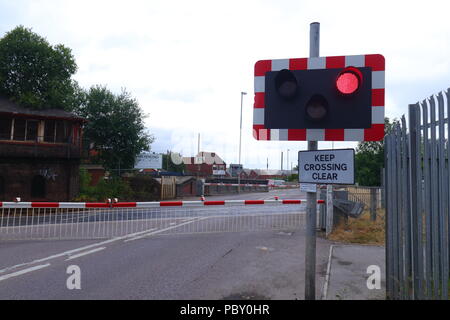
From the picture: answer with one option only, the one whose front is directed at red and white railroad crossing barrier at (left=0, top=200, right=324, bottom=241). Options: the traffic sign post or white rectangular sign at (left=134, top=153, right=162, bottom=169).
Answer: the white rectangular sign

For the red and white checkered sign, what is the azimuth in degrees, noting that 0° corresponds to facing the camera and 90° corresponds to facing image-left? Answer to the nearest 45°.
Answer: approximately 0°

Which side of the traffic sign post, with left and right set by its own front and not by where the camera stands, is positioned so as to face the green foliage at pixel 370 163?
back

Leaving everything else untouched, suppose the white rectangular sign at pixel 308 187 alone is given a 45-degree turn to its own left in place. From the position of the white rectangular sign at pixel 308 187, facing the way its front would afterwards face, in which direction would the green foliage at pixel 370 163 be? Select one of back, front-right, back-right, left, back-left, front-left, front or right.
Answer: back-left

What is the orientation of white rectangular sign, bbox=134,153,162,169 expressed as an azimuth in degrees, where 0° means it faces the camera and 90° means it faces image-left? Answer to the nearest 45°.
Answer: approximately 0°

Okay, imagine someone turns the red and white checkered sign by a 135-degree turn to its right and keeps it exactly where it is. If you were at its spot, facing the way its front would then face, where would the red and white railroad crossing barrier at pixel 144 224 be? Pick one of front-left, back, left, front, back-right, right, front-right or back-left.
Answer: front

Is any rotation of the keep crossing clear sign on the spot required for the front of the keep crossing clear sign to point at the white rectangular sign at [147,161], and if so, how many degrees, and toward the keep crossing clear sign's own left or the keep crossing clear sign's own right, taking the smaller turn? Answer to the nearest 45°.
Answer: approximately 135° to the keep crossing clear sign's own right

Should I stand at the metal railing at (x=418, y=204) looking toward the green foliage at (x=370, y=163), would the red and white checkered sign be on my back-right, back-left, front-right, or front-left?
back-left

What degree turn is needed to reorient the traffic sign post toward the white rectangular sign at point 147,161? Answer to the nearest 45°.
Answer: approximately 135° to its right

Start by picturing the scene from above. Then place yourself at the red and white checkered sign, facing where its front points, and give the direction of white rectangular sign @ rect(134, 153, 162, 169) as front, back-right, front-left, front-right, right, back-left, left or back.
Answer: back-right

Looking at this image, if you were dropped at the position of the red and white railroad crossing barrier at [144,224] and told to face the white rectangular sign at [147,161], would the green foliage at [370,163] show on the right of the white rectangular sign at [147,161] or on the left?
right

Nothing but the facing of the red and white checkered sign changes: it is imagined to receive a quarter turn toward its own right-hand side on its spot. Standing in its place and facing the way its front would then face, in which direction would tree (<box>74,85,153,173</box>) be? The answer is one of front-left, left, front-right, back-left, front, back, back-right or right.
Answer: front-right
